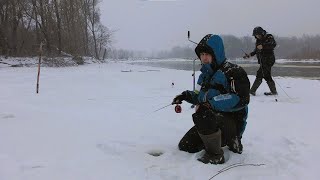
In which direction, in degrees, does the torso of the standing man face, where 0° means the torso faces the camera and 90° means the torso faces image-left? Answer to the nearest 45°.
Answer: approximately 45°
